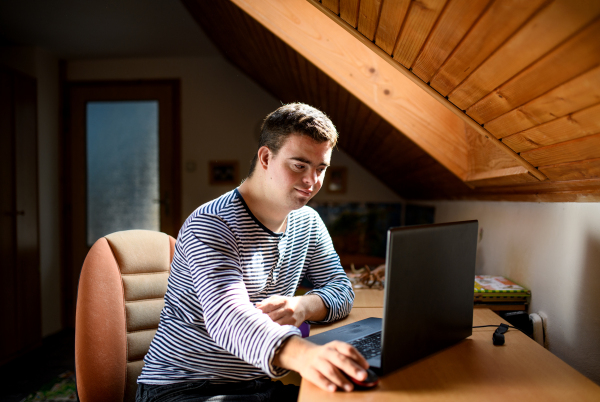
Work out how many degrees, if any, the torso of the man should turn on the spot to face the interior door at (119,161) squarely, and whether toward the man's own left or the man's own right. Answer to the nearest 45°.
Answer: approximately 180°

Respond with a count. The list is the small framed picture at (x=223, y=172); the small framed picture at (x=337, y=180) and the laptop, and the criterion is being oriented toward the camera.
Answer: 2

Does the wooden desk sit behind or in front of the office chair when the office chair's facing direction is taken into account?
in front

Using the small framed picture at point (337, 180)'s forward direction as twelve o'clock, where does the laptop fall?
The laptop is roughly at 12 o'clock from the small framed picture.

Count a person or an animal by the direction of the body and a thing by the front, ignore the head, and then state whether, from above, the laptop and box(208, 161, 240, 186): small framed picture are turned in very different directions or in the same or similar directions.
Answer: very different directions

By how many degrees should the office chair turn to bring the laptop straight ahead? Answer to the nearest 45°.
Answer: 0° — it already faces it

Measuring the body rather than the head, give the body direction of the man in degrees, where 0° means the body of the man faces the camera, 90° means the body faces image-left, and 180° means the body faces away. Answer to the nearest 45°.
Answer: approximately 315°

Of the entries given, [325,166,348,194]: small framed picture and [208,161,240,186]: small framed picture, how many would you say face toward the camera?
2

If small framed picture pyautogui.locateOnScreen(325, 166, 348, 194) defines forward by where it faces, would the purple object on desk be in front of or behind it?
in front

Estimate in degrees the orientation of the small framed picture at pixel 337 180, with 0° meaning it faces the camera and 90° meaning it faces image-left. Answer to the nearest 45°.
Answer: approximately 0°
